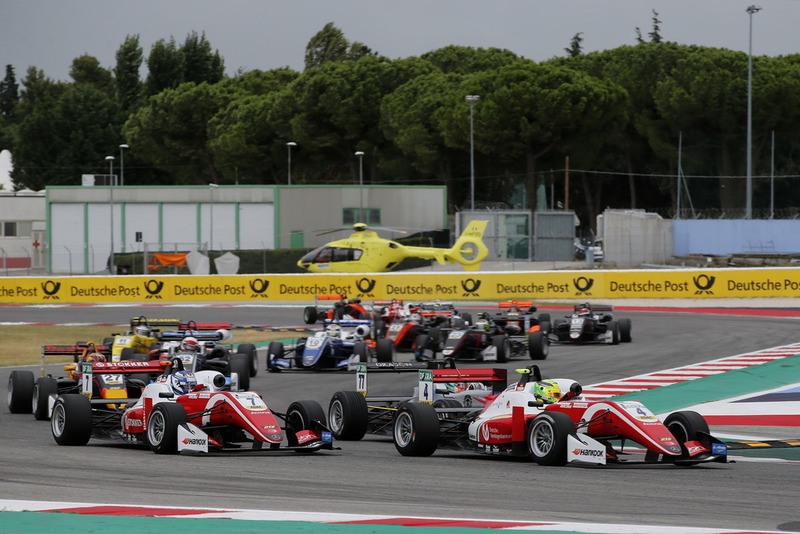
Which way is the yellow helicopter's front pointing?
to the viewer's left

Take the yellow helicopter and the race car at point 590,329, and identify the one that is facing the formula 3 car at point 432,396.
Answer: the race car

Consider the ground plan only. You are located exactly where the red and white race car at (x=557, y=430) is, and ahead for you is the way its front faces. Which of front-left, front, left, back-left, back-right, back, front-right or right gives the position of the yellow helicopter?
back-left

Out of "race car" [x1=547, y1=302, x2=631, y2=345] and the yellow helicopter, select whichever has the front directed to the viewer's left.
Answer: the yellow helicopter

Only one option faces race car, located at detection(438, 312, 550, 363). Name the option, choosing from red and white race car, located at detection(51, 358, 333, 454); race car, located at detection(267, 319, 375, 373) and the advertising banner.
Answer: the advertising banner

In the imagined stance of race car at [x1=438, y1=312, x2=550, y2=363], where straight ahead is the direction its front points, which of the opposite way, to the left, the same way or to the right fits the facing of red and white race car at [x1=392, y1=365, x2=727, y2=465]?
to the left

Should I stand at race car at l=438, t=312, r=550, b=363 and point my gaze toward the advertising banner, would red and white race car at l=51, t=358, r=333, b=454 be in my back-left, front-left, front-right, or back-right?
back-left

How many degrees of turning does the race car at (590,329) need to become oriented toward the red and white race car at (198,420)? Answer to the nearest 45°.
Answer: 0° — it already faces it

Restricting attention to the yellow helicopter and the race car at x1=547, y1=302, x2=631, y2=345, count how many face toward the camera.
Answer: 1

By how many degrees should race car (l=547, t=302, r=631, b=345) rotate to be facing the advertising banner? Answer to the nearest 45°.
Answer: approximately 135° to its right

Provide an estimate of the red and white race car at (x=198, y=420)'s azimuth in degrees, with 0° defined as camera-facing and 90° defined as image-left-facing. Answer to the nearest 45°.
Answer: approximately 315°

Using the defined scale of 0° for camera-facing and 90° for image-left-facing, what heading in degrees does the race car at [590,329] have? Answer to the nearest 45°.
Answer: approximately 0°

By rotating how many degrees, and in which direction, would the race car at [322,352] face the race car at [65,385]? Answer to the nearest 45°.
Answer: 0° — it already faces it

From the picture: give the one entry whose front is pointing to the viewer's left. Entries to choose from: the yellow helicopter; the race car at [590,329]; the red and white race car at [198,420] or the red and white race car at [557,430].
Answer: the yellow helicopter
